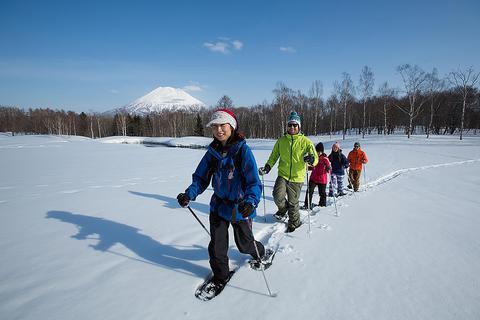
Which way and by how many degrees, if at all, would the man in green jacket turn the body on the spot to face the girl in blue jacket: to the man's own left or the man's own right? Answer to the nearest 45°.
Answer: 0° — they already face them

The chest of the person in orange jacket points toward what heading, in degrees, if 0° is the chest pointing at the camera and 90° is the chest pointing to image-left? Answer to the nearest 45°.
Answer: approximately 0°

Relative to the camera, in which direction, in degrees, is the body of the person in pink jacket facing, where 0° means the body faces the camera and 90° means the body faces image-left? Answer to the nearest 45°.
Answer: approximately 45°

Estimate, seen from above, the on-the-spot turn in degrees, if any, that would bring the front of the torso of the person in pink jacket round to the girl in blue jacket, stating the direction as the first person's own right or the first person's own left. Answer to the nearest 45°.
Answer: approximately 45° to the first person's own left

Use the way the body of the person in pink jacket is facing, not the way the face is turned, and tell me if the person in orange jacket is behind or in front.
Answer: behind

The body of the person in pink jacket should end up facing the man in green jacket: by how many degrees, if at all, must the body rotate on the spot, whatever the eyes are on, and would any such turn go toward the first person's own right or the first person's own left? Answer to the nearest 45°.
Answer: approximately 45° to the first person's own left

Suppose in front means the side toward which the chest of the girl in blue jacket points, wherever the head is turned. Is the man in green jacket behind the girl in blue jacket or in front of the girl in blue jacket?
behind

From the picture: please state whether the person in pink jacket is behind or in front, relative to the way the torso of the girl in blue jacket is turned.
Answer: behind

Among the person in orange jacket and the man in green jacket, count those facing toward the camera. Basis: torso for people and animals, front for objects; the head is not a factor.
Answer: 2
